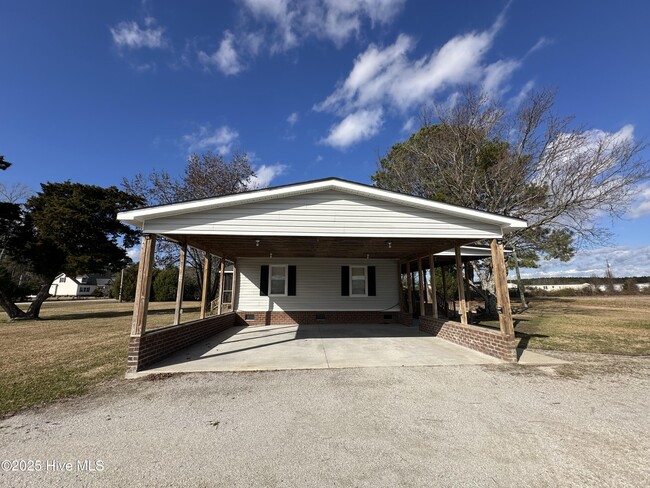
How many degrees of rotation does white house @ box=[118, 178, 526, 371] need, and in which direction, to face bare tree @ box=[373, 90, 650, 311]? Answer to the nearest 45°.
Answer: approximately 135° to its left

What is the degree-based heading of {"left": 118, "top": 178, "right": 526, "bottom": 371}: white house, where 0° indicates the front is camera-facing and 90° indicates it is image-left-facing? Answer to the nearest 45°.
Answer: approximately 0°

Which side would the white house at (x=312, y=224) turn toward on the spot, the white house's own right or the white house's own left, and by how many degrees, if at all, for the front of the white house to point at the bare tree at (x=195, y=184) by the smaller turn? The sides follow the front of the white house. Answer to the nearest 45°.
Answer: approximately 135° to the white house's own right

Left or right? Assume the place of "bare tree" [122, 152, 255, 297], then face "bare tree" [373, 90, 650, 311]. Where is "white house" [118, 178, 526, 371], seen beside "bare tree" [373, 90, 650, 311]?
right

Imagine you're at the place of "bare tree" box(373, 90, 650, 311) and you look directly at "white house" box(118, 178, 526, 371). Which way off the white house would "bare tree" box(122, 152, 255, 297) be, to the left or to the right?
right
